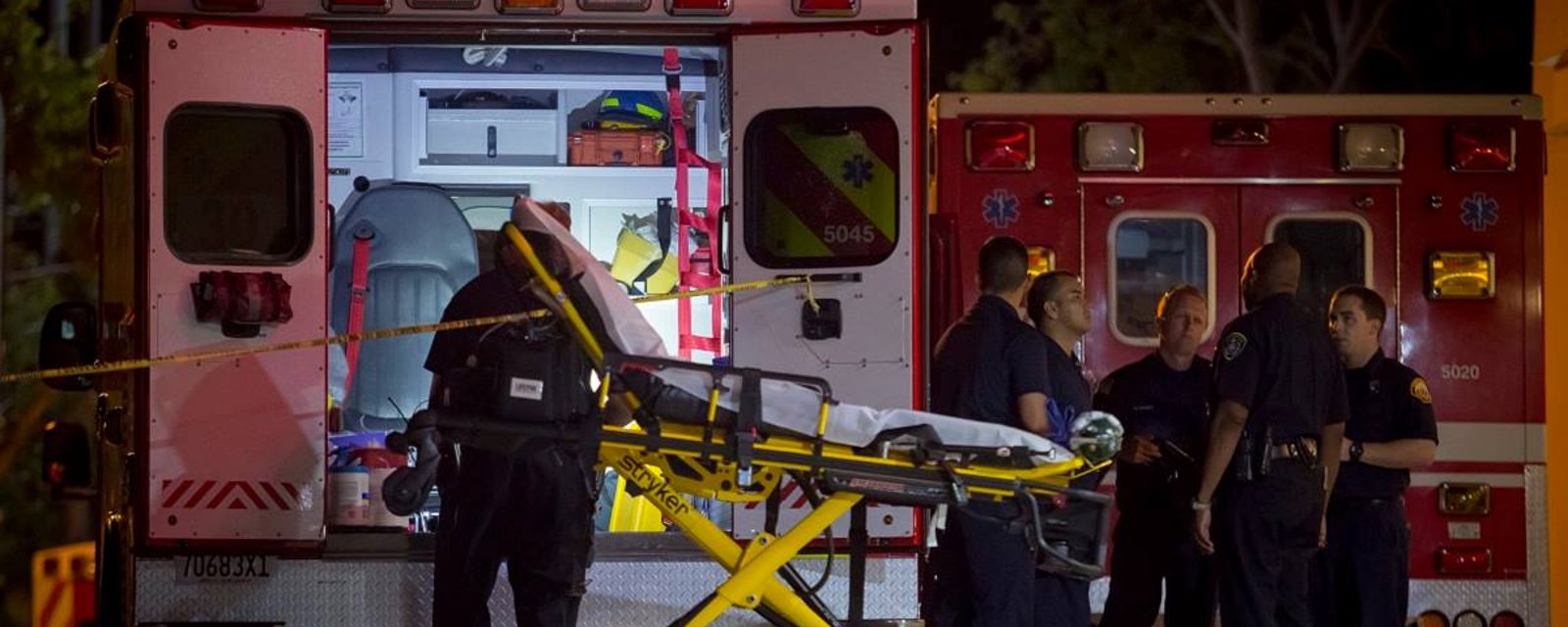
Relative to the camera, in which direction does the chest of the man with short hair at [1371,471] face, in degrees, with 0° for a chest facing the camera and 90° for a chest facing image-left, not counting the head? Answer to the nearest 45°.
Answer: approximately 45°

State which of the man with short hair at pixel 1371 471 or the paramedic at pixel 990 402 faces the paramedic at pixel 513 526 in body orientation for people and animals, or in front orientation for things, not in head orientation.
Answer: the man with short hair

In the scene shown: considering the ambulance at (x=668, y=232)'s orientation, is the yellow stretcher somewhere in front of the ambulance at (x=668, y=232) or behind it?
behind

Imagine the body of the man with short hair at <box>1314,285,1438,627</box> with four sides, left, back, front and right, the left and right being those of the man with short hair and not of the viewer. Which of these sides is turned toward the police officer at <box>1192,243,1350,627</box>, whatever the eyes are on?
front

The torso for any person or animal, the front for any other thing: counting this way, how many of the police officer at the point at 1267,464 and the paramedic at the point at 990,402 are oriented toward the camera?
0

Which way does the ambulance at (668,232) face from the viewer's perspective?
away from the camera

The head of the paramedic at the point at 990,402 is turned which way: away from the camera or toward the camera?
away from the camera

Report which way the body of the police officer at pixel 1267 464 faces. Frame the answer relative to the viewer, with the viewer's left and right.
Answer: facing away from the viewer and to the left of the viewer

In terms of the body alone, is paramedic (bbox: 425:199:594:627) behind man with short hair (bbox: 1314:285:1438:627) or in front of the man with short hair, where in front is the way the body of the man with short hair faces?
in front

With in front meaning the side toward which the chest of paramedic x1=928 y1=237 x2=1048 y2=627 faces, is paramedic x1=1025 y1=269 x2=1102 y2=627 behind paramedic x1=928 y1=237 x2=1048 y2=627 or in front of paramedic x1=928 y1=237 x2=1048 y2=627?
in front
